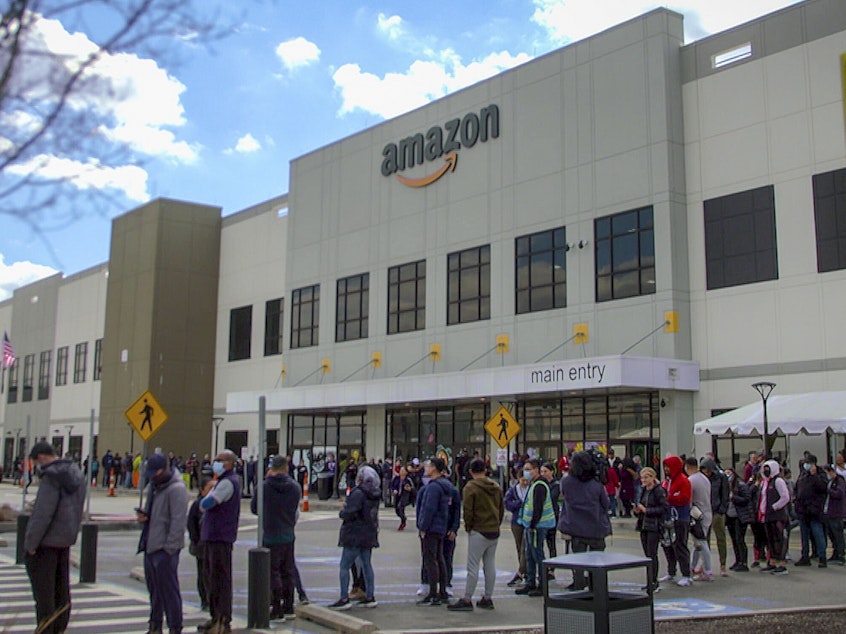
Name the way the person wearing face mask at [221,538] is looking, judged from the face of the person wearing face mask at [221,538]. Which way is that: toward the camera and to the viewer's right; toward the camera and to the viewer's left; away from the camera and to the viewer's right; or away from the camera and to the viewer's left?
toward the camera and to the viewer's left

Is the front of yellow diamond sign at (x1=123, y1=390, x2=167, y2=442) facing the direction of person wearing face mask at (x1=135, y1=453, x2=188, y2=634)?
yes

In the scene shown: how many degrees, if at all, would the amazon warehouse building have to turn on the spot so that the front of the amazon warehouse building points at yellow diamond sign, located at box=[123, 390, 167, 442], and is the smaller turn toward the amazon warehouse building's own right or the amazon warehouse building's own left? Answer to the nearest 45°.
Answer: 0° — it already faces it

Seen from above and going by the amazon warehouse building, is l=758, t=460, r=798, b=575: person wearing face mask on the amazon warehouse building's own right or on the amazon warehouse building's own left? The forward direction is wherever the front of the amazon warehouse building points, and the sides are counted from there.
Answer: on the amazon warehouse building's own left

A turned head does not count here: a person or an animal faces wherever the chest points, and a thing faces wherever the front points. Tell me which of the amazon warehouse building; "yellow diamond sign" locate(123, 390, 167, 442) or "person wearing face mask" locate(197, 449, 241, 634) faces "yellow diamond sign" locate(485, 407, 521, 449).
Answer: the amazon warehouse building

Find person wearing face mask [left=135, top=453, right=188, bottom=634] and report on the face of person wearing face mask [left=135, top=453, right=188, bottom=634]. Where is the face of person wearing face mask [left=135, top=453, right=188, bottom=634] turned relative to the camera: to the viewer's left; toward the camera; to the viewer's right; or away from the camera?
to the viewer's left

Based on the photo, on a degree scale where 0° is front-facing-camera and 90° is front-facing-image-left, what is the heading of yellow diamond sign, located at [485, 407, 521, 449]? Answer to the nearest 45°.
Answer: approximately 0°

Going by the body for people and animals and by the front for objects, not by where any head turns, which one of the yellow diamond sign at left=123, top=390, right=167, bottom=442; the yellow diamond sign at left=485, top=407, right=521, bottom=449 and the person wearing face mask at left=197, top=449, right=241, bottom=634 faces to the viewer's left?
the person wearing face mask

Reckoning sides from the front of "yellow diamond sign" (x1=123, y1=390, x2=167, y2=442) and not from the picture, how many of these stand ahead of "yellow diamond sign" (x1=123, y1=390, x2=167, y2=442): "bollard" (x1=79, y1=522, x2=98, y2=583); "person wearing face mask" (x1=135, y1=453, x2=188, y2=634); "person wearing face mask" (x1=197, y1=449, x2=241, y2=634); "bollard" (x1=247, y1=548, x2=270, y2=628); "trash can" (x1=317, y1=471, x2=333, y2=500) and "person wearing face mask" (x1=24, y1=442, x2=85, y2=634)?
5

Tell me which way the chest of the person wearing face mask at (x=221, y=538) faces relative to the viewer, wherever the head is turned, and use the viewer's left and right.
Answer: facing to the left of the viewer

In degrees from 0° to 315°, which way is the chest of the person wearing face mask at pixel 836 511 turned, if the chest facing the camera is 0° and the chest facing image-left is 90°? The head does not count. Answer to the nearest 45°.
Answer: approximately 90°

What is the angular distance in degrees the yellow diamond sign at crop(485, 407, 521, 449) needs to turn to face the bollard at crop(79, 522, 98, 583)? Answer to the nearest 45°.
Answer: approximately 45° to its right

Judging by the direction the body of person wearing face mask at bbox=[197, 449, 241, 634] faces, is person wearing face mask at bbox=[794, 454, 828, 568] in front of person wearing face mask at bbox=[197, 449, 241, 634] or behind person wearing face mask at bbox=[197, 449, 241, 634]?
behind

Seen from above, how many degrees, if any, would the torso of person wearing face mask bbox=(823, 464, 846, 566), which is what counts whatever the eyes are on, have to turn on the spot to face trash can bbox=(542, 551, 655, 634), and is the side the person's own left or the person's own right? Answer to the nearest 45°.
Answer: approximately 90° to the person's own left
